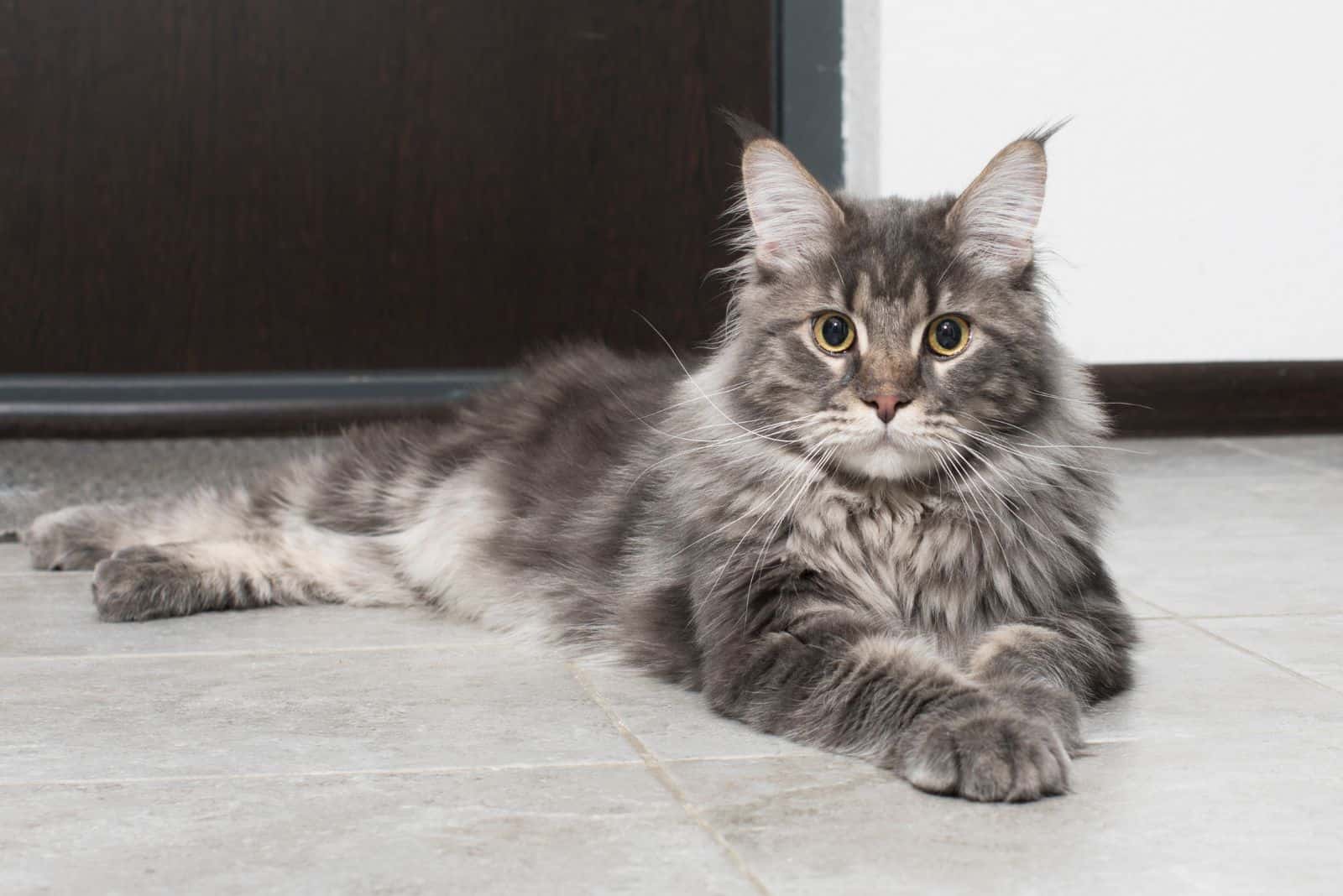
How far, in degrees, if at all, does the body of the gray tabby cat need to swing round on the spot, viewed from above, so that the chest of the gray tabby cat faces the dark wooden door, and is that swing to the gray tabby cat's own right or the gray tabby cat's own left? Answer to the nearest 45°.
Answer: approximately 180°

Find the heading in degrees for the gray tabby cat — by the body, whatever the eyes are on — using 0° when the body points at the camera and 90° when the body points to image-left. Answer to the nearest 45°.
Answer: approximately 315°
